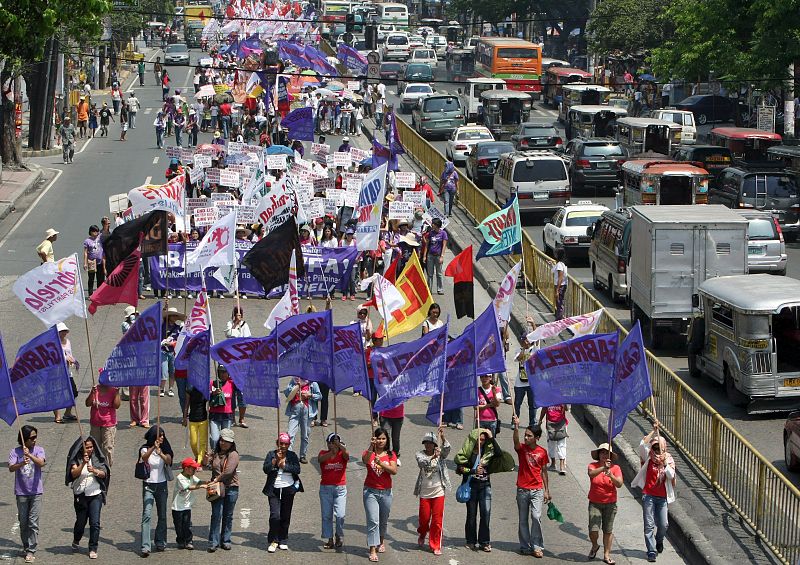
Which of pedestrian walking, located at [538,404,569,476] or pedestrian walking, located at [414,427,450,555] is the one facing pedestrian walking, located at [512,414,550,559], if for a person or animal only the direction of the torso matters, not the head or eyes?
pedestrian walking, located at [538,404,569,476]

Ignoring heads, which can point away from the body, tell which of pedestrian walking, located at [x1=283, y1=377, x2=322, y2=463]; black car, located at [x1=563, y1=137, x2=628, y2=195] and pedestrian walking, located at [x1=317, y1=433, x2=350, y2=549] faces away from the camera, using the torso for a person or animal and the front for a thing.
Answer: the black car

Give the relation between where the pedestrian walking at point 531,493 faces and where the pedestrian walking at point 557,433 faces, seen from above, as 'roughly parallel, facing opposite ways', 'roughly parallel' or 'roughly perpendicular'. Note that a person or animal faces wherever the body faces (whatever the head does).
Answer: roughly parallel

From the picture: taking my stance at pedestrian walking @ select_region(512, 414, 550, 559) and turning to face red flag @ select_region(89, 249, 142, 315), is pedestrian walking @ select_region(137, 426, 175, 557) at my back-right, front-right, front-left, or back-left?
front-left

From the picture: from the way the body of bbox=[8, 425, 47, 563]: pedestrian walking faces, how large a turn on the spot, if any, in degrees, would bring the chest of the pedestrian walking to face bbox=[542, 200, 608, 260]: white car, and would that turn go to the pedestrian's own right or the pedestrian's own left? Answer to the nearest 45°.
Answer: approximately 135° to the pedestrian's own left

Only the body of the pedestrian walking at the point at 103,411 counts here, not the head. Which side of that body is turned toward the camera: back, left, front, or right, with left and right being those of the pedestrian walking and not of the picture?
front

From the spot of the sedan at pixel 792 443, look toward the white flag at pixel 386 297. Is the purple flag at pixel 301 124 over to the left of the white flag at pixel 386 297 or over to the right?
right

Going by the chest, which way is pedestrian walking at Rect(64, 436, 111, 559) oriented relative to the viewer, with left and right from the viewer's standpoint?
facing the viewer

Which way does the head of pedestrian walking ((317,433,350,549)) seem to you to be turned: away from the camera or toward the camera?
toward the camera

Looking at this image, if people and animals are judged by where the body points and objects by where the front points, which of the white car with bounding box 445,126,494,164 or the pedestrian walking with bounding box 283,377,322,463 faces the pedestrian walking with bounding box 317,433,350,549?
the pedestrian walking with bounding box 283,377,322,463

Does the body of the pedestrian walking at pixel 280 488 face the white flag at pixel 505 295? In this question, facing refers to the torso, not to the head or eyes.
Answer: no

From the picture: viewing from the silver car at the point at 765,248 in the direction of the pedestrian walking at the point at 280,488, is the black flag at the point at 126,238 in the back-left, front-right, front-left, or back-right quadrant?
front-right

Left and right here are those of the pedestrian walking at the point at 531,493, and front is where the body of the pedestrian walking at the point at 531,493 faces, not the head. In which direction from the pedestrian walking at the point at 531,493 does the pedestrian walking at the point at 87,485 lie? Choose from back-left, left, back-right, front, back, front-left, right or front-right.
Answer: right

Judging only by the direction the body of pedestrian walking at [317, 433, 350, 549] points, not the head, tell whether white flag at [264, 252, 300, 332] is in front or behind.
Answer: behind

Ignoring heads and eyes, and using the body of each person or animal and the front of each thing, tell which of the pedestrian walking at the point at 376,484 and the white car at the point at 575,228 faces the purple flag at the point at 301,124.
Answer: the white car

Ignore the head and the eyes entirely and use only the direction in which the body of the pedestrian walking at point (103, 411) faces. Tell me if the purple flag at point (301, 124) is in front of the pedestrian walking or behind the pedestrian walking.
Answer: behind

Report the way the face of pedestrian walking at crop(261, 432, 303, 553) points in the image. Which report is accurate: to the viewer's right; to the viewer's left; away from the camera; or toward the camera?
toward the camera
